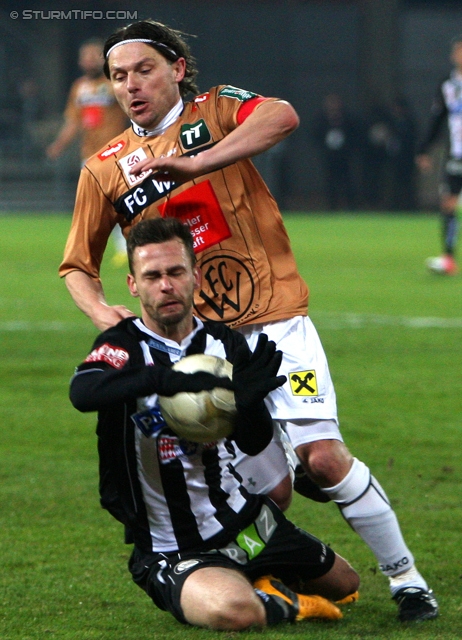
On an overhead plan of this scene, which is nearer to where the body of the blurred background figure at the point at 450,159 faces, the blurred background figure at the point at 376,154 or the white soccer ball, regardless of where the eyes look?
the white soccer ball

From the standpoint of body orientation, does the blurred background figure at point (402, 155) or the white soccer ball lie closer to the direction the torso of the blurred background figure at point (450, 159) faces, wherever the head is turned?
the white soccer ball

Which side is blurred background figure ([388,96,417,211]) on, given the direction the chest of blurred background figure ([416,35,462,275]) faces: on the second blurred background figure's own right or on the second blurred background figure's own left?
on the second blurred background figure's own right
